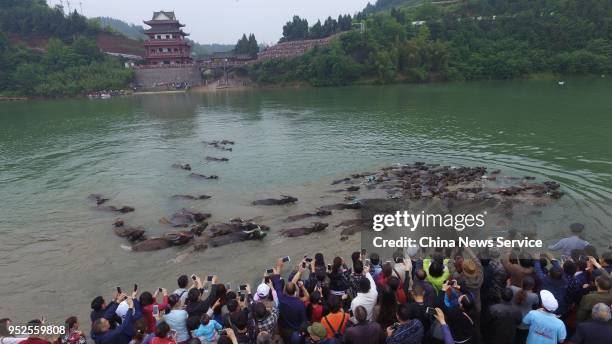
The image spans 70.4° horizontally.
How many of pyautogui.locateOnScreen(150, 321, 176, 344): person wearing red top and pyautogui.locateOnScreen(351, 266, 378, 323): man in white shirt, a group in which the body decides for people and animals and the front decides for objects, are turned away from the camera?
2

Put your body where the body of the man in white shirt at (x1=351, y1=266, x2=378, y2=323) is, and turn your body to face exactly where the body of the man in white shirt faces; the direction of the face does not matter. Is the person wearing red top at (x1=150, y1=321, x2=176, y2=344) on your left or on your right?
on your left

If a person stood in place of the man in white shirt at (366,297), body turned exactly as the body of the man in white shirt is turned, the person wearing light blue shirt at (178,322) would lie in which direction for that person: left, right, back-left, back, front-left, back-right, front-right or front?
left

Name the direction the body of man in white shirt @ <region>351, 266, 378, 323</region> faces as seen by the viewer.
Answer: away from the camera

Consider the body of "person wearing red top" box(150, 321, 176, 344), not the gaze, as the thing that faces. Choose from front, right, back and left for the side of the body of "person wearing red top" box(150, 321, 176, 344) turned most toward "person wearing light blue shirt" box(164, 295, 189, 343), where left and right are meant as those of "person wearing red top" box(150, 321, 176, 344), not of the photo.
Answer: front

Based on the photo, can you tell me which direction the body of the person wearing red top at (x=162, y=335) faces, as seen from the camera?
away from the camera

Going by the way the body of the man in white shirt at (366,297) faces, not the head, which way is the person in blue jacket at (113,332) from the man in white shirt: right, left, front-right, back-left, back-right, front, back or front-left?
left

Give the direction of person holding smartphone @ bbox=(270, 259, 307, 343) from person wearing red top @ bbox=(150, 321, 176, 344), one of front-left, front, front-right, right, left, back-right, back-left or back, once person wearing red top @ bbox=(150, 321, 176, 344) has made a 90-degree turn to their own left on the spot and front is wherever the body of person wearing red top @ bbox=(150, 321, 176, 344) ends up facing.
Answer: back
